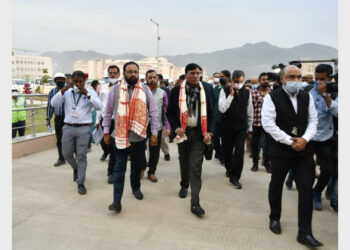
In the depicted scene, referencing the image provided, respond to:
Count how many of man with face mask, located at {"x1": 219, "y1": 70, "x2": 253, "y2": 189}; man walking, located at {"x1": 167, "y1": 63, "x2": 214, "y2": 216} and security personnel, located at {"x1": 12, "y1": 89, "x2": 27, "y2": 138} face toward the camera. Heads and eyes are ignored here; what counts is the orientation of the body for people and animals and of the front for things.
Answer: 3

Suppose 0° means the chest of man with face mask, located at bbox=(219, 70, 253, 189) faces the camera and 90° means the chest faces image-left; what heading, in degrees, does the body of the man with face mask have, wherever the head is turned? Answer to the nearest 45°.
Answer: approximately 0°

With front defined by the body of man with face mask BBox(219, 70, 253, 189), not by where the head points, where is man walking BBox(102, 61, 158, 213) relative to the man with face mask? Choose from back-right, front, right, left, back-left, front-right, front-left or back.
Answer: front-right

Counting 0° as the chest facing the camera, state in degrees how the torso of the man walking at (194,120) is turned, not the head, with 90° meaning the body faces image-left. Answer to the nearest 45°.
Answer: approximately 0°

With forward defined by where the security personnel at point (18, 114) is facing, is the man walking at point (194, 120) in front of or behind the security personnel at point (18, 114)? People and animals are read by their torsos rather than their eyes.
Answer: in front

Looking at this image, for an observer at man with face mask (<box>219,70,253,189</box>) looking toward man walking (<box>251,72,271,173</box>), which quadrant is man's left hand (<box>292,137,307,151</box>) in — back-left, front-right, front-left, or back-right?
back-right
